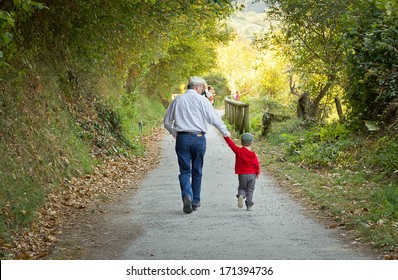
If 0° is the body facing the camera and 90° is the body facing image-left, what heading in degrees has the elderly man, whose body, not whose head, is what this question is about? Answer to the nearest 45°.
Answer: approximately 180°

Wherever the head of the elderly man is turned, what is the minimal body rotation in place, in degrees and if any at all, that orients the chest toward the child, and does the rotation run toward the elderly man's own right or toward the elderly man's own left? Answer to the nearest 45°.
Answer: approximately 90° to the elderly man's own right

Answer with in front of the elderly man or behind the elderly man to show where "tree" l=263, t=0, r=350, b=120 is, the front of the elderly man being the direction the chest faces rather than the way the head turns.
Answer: in front

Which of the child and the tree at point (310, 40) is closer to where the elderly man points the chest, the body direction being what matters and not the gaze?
the tree
